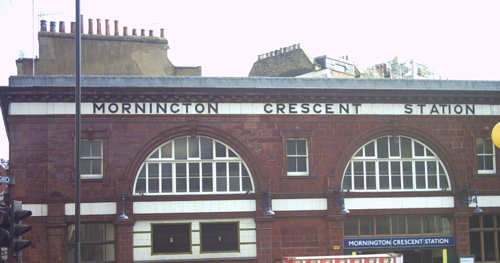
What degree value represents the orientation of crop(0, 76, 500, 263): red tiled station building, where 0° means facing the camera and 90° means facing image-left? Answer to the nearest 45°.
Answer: approximately 0°

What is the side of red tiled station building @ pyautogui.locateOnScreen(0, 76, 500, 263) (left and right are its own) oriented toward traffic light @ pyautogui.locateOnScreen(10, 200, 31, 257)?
front
